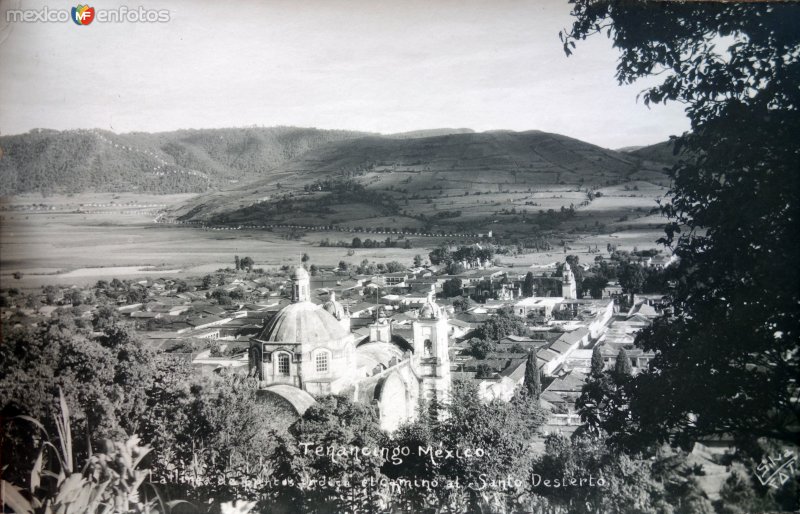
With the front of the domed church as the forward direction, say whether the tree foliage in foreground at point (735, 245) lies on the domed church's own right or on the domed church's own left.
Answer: on the domed church's own right

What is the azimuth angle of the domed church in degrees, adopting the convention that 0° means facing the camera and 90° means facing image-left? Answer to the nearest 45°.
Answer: approximately 225°
